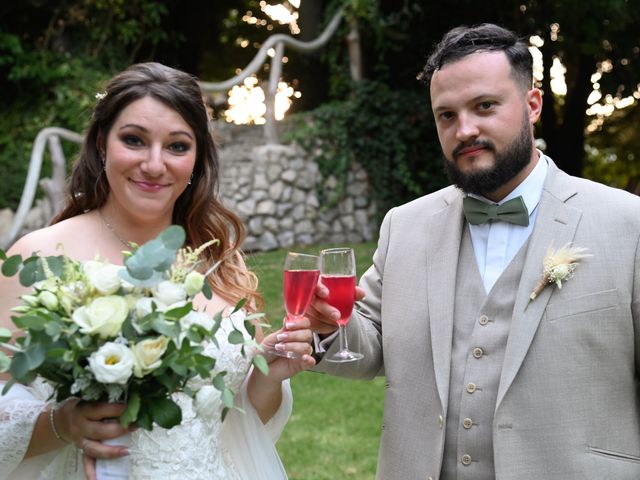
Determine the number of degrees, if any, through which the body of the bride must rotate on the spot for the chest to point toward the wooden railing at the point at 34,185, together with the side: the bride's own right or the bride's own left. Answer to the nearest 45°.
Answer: approximately 180°

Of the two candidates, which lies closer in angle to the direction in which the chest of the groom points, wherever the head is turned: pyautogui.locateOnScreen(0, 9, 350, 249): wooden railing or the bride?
the bride

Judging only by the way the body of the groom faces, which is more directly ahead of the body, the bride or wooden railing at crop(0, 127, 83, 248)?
the bride

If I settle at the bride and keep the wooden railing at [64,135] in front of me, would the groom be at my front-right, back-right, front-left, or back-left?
back-right

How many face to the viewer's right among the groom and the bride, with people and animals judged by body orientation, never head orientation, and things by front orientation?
0

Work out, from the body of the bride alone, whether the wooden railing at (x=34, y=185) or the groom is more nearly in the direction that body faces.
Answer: the groom

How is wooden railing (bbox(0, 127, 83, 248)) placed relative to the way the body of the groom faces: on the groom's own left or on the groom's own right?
on the groom's own right

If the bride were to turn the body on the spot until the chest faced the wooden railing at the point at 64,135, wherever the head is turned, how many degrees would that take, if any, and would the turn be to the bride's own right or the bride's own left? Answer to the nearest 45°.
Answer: approximately 180°

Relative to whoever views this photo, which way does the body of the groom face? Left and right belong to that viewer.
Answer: facing the viewer and to the left of the viewer

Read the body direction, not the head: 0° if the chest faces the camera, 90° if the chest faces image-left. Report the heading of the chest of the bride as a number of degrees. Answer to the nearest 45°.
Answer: approximately 0°

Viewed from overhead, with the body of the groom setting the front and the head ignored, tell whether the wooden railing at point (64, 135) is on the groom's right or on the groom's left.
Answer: on the groom's right

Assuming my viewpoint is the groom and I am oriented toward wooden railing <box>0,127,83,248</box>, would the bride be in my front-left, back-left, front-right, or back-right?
front-left

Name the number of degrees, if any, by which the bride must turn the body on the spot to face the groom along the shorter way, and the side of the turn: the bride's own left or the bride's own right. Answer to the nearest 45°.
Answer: approximately 90° to the bride's own left
